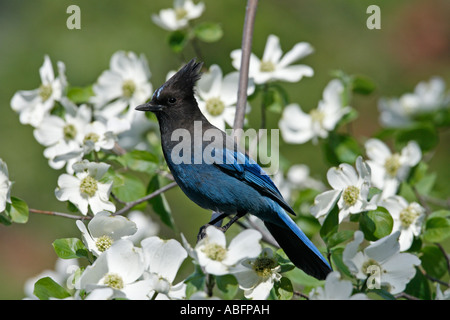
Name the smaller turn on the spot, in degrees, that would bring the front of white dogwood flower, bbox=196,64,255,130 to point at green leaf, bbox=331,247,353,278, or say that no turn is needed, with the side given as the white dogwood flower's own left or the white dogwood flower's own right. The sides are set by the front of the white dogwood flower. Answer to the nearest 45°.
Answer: approximately 45° to the white dogwood flower's own left

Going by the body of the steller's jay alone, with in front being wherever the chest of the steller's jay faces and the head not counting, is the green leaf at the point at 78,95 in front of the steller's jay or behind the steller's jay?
in front

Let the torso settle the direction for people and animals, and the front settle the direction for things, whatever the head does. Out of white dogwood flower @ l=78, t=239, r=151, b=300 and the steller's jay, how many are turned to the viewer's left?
1

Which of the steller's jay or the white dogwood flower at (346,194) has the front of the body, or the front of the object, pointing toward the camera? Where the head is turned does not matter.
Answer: the white dogwood flower

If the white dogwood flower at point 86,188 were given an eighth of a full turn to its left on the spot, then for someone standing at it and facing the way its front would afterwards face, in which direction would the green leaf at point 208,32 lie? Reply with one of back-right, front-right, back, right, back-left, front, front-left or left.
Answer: left

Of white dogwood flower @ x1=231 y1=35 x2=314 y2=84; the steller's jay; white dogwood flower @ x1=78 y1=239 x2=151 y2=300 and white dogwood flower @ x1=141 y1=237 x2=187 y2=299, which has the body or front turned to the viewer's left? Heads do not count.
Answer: the steller's jay

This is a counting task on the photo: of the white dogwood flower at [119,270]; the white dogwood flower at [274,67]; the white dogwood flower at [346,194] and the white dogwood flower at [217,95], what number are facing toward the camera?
4

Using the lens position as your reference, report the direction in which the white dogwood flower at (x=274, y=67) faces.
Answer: facing the viewer

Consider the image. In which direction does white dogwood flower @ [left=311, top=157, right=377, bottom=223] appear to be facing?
toward the camera

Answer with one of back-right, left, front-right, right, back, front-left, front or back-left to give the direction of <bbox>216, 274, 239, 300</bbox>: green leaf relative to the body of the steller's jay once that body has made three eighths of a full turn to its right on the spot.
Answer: back-right

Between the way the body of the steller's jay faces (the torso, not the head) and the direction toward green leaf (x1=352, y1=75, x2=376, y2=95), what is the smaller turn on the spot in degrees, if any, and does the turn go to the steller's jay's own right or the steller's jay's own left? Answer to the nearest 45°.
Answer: approximately 135° to the steller's jay's own right

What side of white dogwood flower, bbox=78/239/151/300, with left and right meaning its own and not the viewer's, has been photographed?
front
